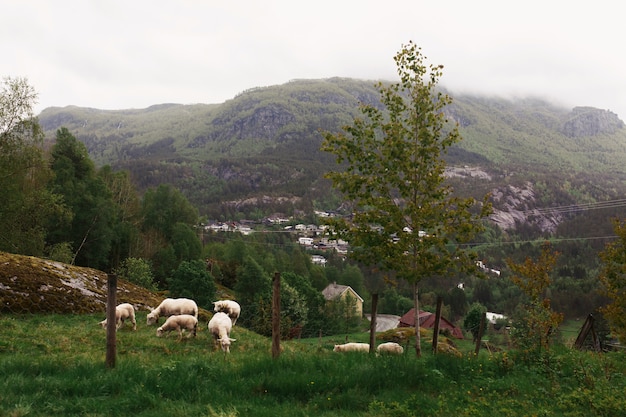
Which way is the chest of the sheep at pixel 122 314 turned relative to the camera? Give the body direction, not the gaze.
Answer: to the viewer's left

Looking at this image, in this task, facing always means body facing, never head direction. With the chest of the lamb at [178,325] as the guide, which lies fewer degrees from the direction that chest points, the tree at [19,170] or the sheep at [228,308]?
the tree

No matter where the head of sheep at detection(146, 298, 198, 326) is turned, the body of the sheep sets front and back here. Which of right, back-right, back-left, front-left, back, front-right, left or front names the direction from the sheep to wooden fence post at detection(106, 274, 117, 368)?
left

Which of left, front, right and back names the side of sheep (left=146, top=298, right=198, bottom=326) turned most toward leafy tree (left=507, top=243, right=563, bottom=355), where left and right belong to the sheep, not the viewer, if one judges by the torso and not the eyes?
back

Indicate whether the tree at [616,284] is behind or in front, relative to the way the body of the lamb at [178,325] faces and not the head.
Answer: behind

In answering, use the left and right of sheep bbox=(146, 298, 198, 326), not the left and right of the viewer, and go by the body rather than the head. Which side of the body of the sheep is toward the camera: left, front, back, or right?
left

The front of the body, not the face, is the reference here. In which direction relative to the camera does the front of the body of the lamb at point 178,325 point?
to the viewer's left

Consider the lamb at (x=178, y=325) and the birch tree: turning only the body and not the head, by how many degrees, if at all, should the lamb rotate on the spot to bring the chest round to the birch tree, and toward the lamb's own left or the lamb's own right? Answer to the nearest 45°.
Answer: approximately 180°
